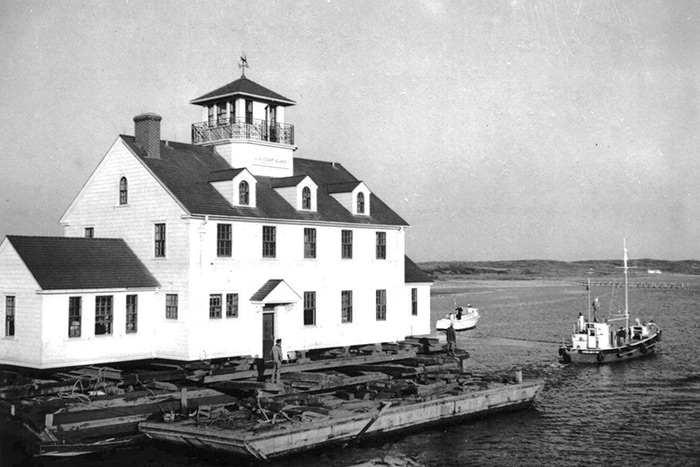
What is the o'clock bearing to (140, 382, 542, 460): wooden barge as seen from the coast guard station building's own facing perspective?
The wooden barge is roughly at 1 o'clock from the coast guard station building.

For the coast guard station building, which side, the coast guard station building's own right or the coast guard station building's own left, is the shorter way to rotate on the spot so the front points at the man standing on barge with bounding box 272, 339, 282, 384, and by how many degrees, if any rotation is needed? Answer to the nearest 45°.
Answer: approximately 45° to the coast guard station building's own right

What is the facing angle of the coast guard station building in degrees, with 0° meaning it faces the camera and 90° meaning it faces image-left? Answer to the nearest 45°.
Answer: approximately 315°
